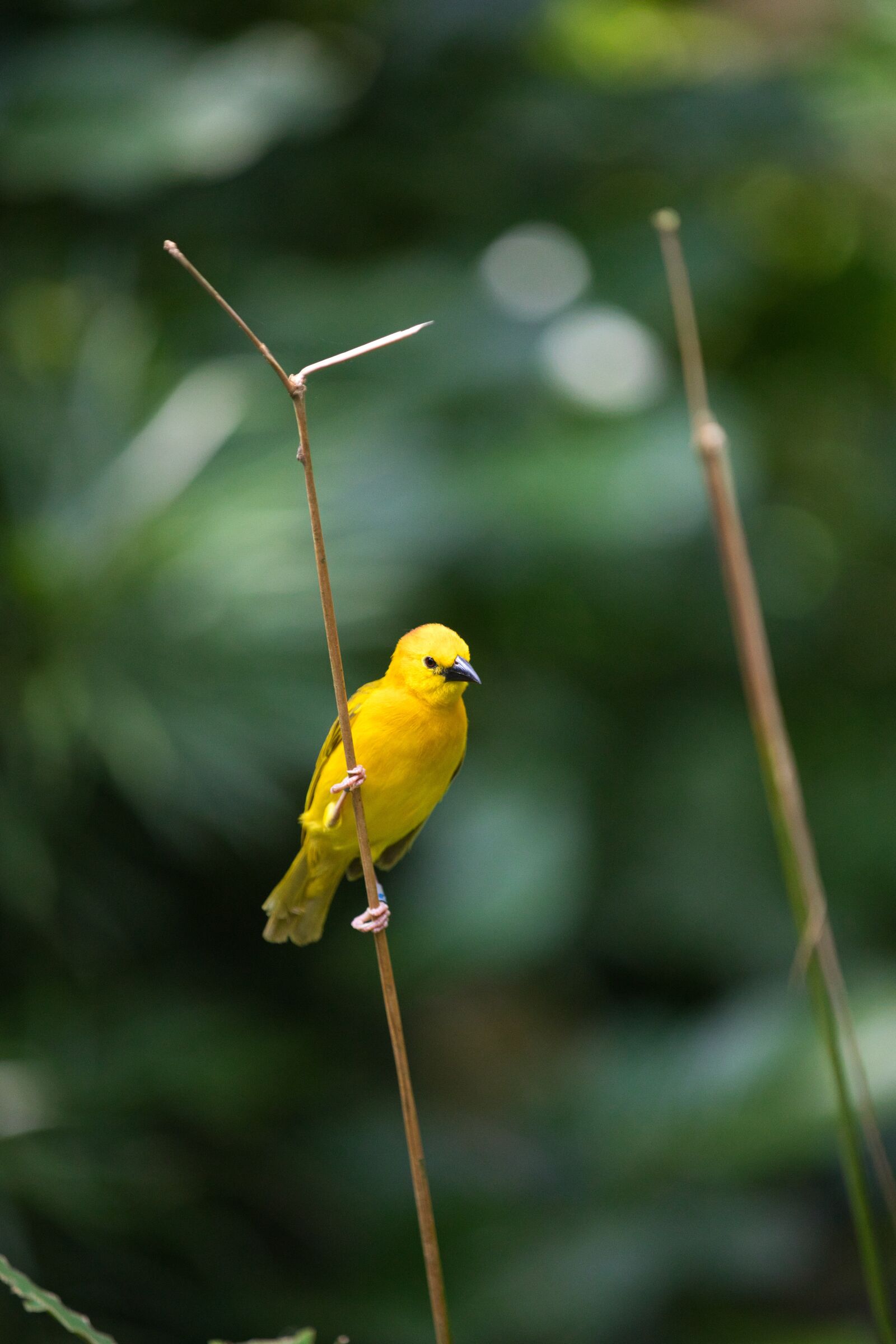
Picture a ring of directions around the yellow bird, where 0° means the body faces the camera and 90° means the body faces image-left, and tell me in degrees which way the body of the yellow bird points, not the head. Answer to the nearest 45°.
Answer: approximately 315°
